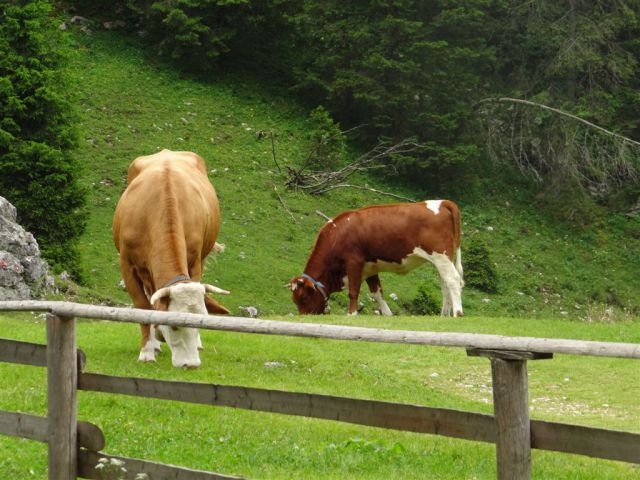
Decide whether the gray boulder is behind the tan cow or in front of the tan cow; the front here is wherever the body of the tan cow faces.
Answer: behind

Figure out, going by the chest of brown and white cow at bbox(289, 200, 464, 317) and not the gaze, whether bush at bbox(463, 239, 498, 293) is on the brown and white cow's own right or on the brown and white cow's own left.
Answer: on the brown and white cow's own right

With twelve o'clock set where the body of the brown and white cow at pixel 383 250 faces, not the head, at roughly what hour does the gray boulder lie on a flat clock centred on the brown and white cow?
The gray boulder is roughly at 11 o'clock from the brown and white cow.

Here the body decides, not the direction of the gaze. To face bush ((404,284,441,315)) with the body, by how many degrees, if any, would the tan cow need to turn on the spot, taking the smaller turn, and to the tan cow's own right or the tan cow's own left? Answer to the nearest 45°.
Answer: approximately 135° to the tan cow's own left

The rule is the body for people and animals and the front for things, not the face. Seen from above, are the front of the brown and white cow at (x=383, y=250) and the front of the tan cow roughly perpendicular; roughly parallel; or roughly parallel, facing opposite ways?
roughly perpendicular

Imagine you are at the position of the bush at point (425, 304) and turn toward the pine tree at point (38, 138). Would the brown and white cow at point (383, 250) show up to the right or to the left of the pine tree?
left

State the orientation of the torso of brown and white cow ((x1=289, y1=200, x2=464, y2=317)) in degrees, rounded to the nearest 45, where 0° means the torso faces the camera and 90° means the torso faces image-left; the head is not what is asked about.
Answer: approximately 90°

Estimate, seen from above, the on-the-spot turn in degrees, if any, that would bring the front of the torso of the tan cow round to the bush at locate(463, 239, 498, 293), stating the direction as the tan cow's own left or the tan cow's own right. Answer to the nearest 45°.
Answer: approximately 135° to the tan cow's own left

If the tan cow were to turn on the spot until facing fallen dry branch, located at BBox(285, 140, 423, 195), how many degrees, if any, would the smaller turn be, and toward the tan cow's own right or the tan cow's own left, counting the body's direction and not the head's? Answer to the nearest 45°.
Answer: approximately 180°

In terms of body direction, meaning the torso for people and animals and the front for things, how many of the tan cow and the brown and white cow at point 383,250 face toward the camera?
1

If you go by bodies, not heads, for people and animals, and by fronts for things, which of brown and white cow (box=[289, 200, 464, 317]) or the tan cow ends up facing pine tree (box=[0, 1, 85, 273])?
the brown and white cow

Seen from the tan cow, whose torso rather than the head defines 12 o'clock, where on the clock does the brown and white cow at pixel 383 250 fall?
The brown and white cow is roughly at 7 o'clock from the tan cow.

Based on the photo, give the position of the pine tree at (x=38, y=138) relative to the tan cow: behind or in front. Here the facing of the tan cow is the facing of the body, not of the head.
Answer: behind
